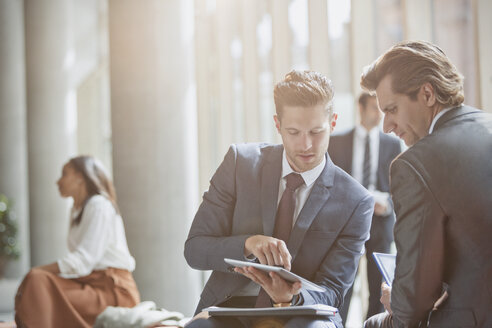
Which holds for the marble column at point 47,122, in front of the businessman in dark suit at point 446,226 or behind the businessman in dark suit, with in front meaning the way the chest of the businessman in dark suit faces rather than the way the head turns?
in front

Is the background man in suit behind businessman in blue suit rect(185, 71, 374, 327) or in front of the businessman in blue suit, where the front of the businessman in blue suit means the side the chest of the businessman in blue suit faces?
behind

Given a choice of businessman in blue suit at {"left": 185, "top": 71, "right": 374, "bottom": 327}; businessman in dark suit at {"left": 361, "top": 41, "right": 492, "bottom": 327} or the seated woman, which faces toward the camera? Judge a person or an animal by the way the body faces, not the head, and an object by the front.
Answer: the businessman in blue suit

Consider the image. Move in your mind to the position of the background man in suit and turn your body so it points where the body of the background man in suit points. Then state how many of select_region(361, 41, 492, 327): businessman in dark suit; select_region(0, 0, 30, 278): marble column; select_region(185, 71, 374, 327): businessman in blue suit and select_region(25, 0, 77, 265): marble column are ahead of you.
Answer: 2

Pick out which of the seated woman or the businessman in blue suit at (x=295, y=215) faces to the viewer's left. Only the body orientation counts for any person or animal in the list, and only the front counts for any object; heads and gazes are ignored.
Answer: the seated woman

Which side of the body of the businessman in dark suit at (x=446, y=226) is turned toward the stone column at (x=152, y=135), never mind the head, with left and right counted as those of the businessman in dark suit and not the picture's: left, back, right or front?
front

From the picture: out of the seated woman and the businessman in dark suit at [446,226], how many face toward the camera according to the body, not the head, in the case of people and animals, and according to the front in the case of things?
0

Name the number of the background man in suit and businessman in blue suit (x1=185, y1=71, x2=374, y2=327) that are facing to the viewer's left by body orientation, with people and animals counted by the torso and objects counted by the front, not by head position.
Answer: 0

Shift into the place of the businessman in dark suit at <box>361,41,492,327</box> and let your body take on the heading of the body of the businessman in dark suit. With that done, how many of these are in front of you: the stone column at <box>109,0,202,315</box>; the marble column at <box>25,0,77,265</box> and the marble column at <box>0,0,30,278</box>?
3

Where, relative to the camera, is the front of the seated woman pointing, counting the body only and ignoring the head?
to the viewer's left

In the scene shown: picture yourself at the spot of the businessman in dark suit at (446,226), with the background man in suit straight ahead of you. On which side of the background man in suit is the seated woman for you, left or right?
left

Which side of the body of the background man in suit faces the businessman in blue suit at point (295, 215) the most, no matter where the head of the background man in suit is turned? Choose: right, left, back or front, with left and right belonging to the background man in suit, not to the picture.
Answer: front

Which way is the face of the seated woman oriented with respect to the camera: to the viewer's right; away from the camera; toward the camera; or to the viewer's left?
to the viewer's left

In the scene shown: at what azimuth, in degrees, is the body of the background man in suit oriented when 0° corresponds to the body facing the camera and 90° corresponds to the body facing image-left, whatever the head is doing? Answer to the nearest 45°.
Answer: approximately 0°

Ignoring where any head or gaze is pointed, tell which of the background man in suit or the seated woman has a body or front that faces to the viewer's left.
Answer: the seated woman

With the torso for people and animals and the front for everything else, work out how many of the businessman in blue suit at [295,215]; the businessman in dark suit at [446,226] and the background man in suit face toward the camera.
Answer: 2

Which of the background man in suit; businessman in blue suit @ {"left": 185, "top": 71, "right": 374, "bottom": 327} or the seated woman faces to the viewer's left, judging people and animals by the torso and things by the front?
the seated woman
